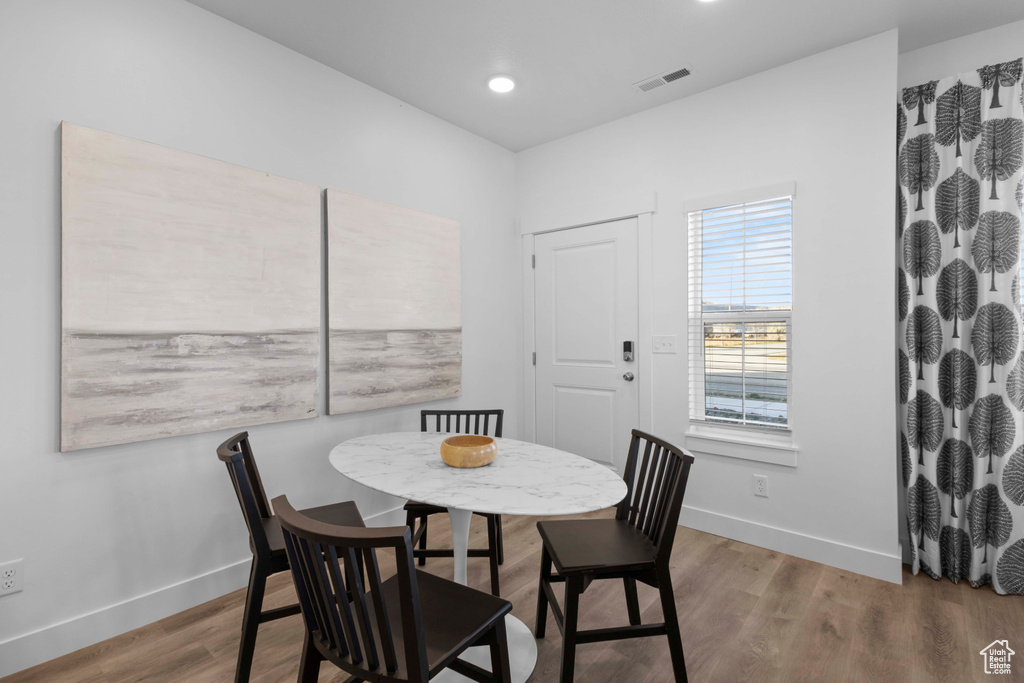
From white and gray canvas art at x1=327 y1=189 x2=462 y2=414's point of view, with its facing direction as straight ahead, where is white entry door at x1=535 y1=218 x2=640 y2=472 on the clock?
The white entry door is roughly at 10 o'clock from the white and gray canvas art.

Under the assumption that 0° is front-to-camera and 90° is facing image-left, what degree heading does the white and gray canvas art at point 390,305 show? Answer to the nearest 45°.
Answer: approximately 315°

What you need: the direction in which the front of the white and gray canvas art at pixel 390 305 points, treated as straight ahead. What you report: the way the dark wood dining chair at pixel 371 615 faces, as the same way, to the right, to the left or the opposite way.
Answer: to the left

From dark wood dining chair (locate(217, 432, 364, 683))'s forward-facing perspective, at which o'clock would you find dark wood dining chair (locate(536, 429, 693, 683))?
dark wood dining chair (locate(536, 429, 693, 683)) is roughly at 1 o'clock from dark wood dining chair (locate(217, 432, 364, 683)).

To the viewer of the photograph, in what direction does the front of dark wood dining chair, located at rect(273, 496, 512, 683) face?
facing away from the viewer and to the right of the viewer

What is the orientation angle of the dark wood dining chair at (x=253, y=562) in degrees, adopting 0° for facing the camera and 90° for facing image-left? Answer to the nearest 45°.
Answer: approximately 270°

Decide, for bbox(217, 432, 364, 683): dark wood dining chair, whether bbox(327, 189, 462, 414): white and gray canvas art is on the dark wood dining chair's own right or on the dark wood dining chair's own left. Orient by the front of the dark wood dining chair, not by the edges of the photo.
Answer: on the dark wood dining chair's own left

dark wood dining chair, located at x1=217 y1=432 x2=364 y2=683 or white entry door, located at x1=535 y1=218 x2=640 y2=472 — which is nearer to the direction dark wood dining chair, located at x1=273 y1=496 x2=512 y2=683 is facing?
the white entry door
